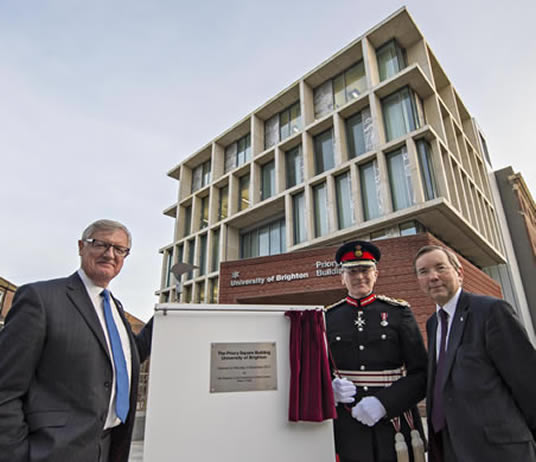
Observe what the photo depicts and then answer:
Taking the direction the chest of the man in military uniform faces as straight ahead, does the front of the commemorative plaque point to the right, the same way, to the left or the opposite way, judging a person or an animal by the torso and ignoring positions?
the same way

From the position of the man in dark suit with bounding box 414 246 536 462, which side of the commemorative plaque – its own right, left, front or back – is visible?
left

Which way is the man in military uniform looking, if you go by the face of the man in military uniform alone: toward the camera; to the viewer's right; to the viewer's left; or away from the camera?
toward the camera

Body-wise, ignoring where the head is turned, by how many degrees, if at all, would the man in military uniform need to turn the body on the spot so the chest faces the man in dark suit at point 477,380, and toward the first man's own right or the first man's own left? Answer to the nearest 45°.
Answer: approximately 45° to the first man's own left

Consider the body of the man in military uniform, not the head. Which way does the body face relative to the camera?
toward the camera

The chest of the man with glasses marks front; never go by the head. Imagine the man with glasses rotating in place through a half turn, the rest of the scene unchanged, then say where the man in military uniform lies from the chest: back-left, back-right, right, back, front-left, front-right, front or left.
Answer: back-right

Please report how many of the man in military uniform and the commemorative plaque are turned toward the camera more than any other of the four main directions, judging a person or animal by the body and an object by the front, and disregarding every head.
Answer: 2

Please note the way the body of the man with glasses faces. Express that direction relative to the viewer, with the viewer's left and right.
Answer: facing the viewer and to the right of the viewer

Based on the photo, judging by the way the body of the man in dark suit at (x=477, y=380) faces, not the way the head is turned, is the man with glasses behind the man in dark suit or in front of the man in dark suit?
in front

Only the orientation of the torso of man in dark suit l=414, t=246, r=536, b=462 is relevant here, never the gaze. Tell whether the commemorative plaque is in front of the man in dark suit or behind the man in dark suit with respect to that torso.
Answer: in front
